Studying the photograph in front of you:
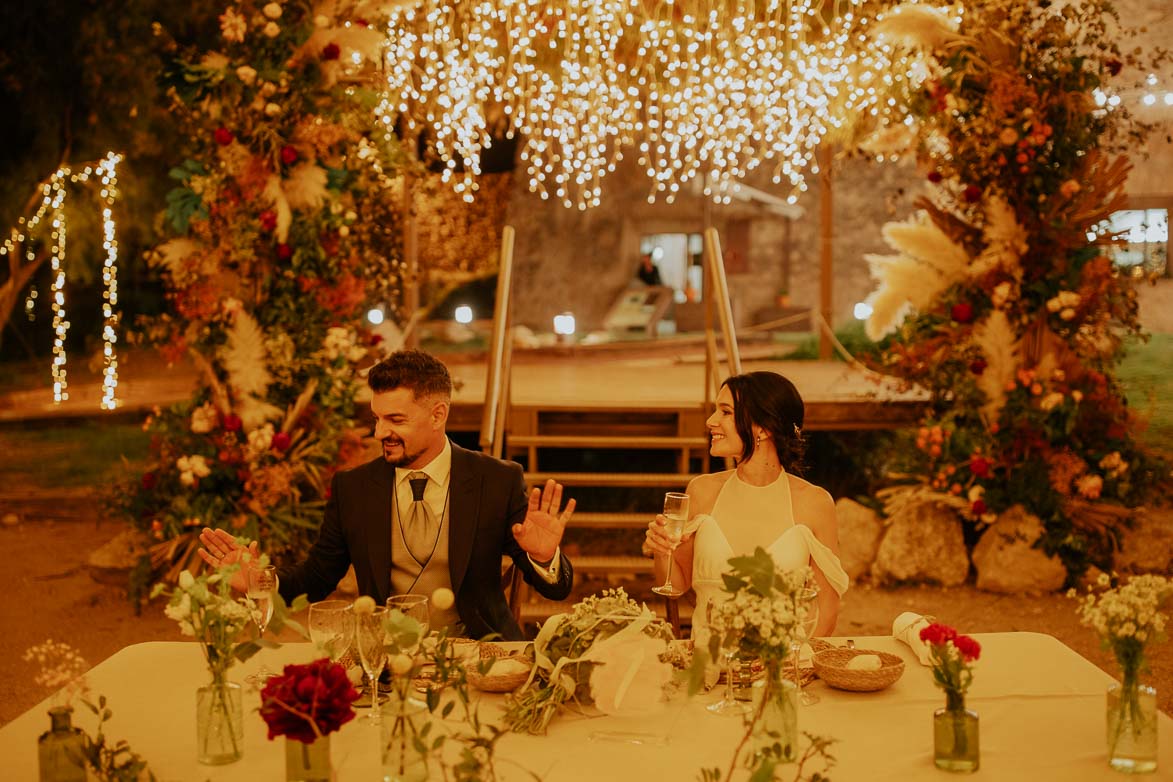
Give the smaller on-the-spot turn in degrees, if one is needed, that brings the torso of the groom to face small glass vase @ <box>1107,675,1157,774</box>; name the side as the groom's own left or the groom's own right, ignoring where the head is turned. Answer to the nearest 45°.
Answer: approximately 45° to the groom's own left

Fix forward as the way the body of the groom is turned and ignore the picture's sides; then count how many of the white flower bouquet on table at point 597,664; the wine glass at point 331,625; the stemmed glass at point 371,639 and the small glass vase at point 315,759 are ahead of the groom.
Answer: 4

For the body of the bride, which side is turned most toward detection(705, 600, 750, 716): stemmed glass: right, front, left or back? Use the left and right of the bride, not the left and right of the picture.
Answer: front

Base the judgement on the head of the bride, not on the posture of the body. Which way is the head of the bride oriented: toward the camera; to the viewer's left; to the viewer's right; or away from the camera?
to the viewer's left

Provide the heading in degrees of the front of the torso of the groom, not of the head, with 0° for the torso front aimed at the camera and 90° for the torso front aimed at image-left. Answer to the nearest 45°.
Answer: approximately 0°

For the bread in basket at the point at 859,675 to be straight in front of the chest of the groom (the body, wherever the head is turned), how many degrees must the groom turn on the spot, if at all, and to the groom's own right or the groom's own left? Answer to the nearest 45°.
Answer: approximately 45° to the groom's own left

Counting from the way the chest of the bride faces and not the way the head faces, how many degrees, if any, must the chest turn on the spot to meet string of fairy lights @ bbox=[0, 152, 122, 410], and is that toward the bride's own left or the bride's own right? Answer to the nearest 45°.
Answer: approximately 135° to the bride's own right

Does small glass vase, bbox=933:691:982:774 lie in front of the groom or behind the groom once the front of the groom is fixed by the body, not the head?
in front

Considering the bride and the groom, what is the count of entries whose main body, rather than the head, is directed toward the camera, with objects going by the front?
2

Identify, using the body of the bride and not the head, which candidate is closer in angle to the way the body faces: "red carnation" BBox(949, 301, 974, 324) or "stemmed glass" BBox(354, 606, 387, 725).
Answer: the stemmed glass

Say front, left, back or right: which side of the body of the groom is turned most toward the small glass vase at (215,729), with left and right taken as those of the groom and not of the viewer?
front

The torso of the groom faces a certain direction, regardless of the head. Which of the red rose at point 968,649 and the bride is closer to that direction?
the red rose

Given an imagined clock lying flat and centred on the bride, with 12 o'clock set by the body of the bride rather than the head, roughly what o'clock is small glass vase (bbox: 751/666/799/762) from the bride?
The small glass vase is roughly at 12 o'clock from the bride.

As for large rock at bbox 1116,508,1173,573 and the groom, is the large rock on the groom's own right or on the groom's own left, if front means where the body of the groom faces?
on the groom's own left
